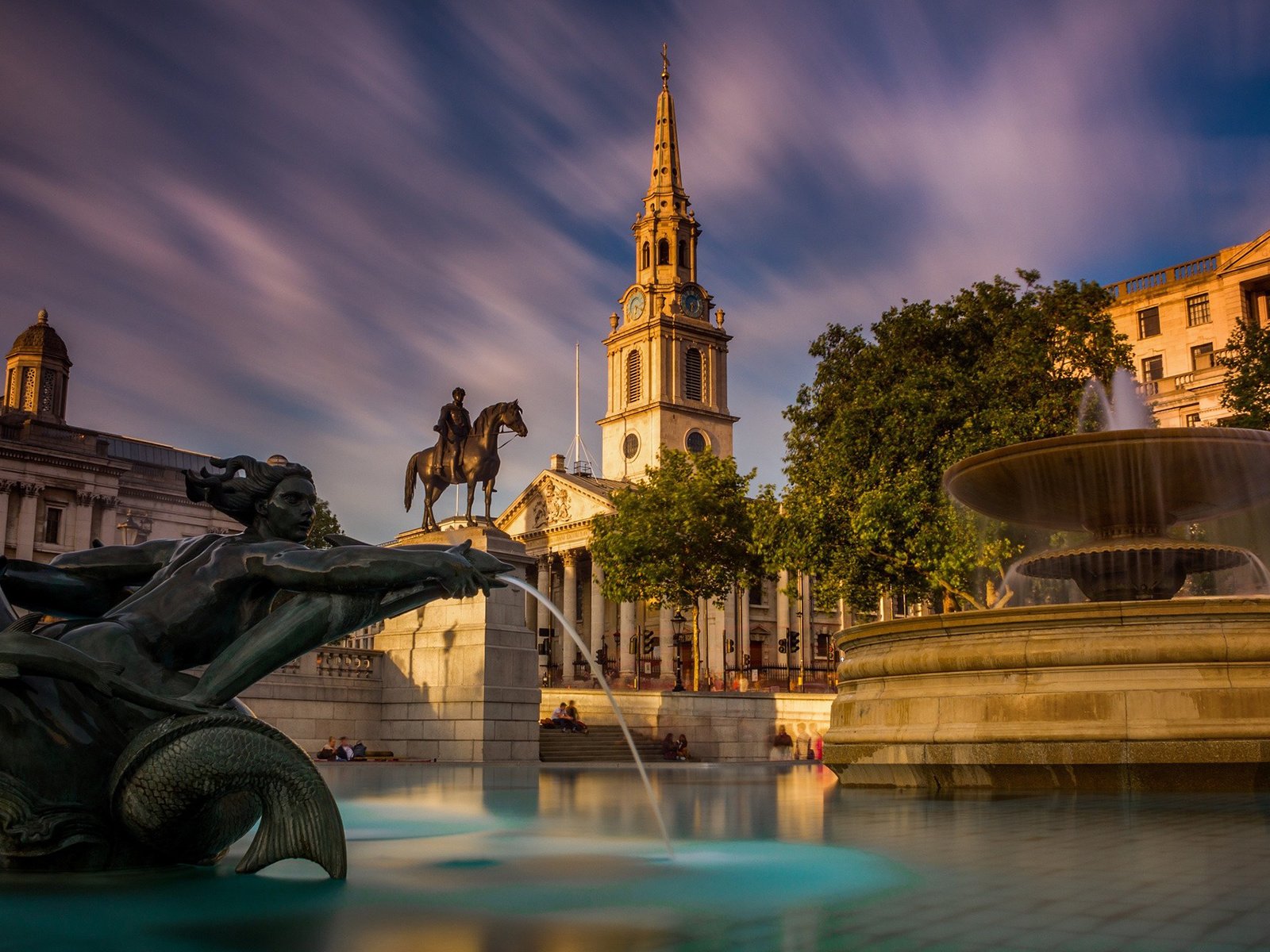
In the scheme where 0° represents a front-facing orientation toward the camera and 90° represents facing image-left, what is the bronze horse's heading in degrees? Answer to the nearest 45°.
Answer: approximately 315°

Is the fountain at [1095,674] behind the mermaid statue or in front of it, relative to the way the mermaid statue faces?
in front

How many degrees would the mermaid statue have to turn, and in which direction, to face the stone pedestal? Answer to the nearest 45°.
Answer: approximately 90° to its left

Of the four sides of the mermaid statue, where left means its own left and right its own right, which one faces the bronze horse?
left

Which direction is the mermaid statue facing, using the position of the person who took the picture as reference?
facing to the right of the viewer

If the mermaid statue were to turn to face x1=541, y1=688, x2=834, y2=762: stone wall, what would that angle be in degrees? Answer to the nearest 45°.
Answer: approximately 45° to its left

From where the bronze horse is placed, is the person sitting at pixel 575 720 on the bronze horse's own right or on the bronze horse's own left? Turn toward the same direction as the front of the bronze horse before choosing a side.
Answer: on the bronze horse's own left

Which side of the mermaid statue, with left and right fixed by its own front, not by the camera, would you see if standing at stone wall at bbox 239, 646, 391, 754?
left

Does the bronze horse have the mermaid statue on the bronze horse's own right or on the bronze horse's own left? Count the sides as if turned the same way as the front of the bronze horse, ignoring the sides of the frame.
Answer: on the bronze horse's own right

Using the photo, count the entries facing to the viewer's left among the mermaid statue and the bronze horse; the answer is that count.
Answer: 0

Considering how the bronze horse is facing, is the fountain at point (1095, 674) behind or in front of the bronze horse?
in front

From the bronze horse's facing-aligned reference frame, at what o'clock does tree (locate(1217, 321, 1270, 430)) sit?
The tree is roughly at 10 o'clock from the bronze horse.
